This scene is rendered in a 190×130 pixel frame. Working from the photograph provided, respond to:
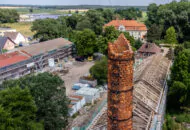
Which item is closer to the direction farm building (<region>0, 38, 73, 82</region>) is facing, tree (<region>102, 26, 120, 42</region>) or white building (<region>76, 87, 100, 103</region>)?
the white building

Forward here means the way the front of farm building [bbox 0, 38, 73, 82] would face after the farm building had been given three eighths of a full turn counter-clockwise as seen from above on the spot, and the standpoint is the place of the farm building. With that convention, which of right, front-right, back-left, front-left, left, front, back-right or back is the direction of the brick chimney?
back

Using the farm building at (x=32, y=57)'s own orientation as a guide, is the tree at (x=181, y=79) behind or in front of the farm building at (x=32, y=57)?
in front

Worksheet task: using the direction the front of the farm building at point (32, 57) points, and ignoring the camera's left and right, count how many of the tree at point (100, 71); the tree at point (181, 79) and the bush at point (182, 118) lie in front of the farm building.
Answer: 3

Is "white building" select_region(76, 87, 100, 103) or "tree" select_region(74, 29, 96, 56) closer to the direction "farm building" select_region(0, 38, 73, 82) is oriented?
the white building

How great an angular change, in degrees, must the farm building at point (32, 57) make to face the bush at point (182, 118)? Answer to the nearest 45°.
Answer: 0° — it already faces it

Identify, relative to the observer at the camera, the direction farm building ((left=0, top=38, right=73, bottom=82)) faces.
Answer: facing the viewer and to the right of the viewer

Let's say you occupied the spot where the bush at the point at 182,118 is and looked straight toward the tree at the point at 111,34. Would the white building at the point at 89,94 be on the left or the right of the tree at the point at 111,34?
left

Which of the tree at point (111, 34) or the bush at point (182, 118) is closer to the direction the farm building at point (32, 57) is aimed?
the bush

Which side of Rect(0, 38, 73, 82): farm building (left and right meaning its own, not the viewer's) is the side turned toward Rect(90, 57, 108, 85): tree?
front

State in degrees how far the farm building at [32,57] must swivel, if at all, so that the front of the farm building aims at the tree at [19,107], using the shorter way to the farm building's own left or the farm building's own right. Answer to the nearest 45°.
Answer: approximately 45° to the farm building's own right

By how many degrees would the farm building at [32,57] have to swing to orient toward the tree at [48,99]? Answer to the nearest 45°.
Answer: approximately 45° to its right
